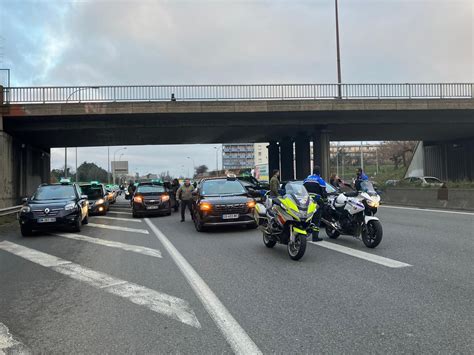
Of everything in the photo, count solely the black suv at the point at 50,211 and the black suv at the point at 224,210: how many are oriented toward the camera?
2

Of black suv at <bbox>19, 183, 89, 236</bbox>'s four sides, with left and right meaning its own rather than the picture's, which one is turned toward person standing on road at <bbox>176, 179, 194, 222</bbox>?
left

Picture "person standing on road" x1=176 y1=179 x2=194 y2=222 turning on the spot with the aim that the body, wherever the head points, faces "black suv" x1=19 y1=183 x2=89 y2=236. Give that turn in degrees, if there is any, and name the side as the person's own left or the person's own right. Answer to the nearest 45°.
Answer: approximately 45° to the person's own right

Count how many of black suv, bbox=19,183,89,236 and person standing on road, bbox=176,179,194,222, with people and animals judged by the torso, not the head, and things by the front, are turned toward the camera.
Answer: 2

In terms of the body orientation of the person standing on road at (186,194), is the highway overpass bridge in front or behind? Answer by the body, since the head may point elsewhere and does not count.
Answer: behind

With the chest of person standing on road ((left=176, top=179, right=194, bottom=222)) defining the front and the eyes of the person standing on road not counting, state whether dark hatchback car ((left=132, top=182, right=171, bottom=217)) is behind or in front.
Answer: behind

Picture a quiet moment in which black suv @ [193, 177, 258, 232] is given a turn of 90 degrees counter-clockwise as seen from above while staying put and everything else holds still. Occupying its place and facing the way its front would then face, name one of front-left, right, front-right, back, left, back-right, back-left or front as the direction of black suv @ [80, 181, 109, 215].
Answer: back-left

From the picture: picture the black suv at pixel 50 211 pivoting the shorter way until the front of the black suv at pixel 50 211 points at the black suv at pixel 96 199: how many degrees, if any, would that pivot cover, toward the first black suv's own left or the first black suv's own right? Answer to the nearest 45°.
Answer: approximately 180°

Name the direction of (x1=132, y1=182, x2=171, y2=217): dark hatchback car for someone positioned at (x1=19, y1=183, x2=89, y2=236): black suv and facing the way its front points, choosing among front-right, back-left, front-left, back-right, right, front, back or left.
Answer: back-left

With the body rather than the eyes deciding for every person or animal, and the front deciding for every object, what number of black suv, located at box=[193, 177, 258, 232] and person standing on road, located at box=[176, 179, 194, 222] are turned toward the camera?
2
